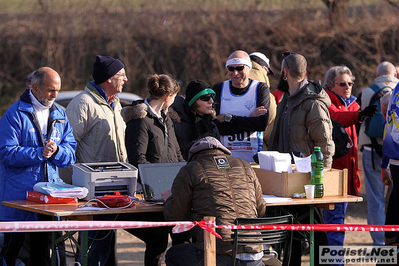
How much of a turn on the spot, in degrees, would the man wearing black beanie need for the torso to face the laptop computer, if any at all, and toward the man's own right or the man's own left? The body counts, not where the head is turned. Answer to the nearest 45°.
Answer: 0° — they already face it

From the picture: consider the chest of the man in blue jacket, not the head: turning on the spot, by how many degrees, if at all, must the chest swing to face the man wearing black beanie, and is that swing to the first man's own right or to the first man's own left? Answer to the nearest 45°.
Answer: approximately 90° to the first man's own left

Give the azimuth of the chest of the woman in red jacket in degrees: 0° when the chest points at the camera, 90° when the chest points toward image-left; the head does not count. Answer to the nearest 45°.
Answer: approximately 315°

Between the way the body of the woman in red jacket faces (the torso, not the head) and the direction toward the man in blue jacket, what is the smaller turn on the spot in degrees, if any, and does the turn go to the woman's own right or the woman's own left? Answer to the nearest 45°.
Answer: approximately 90° to the woman's own right

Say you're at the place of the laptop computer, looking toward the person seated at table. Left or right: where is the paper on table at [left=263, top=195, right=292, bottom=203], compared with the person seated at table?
left

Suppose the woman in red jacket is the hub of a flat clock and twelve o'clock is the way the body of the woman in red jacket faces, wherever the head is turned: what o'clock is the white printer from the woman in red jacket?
The white printer is roughly at 3 o'clock from the woman in red jacket.

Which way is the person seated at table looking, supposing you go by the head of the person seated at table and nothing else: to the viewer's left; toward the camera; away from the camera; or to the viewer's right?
away from the camera

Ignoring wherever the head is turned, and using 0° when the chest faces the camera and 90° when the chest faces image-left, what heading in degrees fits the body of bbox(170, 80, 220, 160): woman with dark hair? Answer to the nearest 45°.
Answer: approximately 315°
